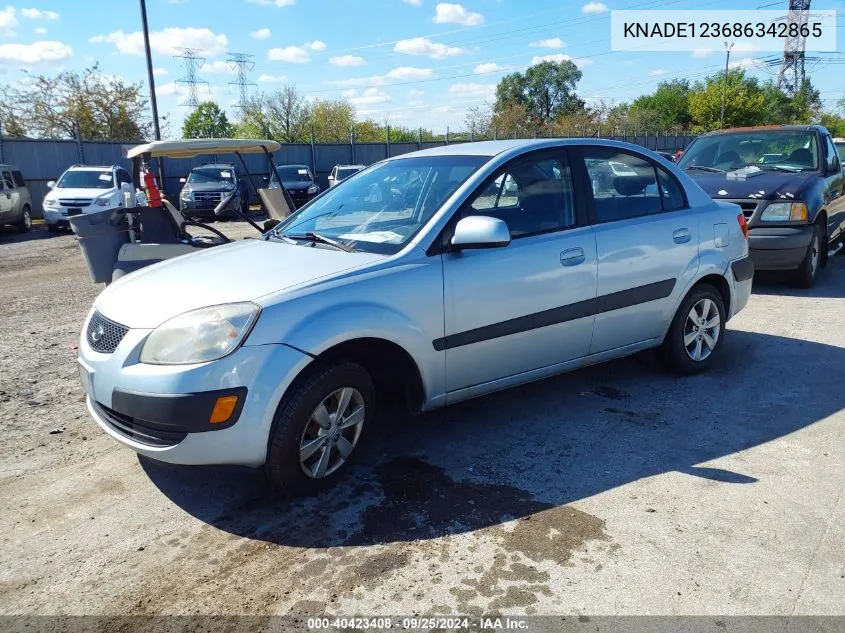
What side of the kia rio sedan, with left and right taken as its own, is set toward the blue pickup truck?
back

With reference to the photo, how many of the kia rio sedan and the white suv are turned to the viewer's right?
0

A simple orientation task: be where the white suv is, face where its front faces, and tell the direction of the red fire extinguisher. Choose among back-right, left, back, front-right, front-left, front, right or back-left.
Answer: front-left

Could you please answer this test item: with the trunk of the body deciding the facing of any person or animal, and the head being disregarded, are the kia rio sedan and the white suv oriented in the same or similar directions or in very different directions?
same or similar directions

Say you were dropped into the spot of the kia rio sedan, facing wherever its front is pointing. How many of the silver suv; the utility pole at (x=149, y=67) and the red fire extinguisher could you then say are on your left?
0

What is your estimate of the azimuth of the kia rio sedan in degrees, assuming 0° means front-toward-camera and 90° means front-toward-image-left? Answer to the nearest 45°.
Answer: approximately 45°

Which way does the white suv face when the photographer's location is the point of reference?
facing the viewer and to the left of the viewer

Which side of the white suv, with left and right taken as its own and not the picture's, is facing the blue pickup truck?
left

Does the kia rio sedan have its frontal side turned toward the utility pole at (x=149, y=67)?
no

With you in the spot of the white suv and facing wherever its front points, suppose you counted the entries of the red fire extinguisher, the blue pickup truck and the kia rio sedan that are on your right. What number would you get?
0

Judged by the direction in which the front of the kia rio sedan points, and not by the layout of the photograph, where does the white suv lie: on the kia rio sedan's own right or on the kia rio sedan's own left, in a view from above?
on the kia rio sedan's own right

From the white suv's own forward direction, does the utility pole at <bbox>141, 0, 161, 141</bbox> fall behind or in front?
behind

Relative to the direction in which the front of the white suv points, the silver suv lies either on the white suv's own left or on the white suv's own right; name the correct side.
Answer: on the white suv's own right

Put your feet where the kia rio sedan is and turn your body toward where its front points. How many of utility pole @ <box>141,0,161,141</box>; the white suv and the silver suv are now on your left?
0

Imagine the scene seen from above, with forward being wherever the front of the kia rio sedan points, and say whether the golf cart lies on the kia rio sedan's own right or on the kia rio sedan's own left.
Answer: on the kia rio sedan's own right

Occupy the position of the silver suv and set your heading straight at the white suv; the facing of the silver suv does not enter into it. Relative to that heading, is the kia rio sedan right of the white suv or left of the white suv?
right
